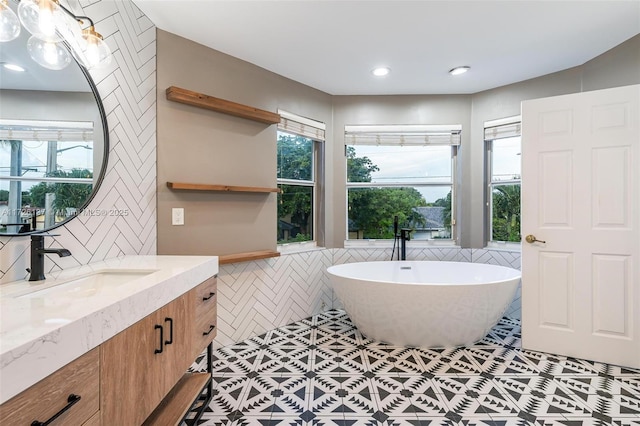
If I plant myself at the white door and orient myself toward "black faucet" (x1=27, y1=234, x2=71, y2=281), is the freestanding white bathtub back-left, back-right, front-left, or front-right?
front-right

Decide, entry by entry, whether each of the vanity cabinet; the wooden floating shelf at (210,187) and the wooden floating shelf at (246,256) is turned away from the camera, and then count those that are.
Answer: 0

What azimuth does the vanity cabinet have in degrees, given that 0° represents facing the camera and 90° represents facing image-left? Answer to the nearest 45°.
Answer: approximately 315°

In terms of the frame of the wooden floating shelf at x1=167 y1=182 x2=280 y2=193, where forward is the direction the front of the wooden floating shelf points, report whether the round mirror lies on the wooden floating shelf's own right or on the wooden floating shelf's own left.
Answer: on the wooden floating shelf's own right

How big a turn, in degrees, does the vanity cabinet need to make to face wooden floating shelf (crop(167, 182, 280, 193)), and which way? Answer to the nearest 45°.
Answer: approximately 90° to its left

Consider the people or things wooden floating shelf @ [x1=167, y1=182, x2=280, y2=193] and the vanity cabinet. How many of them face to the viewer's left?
0

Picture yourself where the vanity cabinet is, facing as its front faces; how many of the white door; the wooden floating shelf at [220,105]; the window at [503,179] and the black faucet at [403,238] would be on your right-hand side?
0

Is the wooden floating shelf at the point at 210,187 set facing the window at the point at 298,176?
no

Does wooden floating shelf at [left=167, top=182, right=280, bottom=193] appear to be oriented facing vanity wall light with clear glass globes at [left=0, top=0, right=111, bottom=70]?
no

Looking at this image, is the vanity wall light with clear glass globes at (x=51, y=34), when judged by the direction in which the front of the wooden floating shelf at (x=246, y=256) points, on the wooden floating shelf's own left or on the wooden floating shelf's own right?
on the wooden floating shelf's own right

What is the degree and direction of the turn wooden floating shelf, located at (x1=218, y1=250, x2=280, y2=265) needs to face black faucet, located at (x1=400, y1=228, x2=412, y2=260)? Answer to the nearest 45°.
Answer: approximately 45° to its left

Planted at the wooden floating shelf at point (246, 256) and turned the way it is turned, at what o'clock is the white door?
The white door is roughly at 11 o'clock from the wooden floating shelf.

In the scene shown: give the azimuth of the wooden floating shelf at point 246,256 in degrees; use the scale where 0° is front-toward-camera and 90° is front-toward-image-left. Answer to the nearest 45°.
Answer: approximately 315°

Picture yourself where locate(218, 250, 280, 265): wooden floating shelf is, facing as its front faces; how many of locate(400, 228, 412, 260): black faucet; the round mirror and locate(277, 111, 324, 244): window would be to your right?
1

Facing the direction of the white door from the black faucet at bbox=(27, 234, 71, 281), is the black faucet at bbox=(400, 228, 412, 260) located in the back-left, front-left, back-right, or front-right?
front-left

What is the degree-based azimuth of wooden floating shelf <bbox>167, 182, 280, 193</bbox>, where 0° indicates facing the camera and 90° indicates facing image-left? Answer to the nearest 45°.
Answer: approximately 315°

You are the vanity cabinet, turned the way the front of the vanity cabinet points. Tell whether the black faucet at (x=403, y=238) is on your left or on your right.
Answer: on your left

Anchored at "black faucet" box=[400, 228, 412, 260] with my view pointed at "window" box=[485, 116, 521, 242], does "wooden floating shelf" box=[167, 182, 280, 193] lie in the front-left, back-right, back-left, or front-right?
back-right
